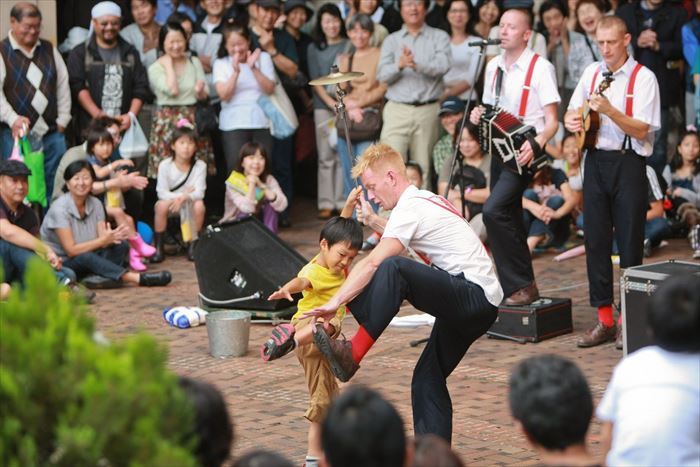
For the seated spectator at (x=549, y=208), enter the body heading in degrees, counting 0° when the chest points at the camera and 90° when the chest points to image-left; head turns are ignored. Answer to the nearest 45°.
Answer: approximately 45°

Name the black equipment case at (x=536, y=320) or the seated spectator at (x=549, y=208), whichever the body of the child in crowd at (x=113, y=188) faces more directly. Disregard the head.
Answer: the black equipment case

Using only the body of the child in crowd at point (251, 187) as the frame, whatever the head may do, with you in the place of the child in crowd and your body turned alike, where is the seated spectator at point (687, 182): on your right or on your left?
on your left

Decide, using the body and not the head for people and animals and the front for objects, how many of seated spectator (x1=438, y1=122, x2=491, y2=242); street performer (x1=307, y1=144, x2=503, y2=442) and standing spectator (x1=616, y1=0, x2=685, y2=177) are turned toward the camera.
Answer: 2

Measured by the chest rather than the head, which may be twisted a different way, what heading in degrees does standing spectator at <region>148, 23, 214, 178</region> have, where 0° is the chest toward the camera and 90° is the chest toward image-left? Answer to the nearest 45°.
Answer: approximately 0°

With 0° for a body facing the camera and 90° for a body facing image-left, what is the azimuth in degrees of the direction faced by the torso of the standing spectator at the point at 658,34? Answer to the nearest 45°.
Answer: approximately 0°

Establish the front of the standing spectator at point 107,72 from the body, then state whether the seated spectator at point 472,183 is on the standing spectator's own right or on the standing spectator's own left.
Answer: on the standing spectator's own left

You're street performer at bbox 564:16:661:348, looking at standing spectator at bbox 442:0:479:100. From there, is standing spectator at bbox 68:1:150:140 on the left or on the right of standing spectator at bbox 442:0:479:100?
left

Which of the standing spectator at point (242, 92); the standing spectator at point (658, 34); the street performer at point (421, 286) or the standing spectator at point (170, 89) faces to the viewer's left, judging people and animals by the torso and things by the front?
the street performer
